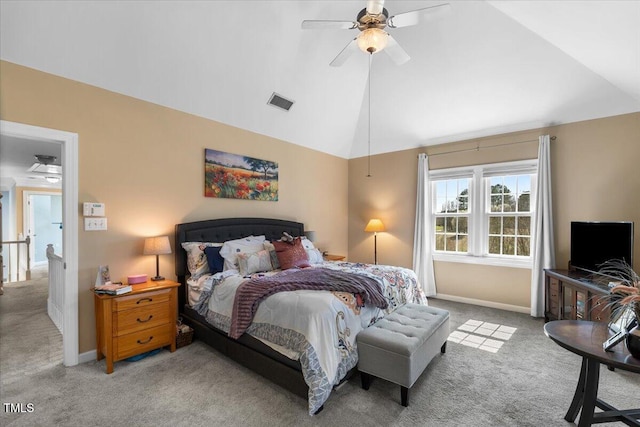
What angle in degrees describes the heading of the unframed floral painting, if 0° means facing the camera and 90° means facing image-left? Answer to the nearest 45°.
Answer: approximately 315°

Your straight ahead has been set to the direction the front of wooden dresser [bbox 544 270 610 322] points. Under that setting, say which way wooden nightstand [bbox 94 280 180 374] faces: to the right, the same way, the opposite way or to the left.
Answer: the opposite way

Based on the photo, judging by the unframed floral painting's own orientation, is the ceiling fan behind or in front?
in front

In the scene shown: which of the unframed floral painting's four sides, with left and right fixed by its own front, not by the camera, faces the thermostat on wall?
right

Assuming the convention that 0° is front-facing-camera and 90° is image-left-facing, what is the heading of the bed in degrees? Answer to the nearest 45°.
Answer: approximately 315°

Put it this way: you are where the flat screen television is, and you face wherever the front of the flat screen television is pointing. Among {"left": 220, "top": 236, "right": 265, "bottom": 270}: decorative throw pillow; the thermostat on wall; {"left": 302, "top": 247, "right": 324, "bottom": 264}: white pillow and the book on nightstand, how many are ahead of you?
4

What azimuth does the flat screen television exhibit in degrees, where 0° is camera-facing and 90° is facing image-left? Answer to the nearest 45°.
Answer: approximately 45°

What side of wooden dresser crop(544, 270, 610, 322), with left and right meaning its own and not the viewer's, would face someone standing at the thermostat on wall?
front

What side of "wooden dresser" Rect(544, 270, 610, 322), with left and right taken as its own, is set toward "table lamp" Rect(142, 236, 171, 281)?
front

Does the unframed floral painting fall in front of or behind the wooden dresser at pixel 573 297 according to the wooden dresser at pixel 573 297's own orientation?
in front

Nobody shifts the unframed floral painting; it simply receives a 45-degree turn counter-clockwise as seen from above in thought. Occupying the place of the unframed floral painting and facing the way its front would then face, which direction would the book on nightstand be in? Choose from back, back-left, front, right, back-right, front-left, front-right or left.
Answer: back-right

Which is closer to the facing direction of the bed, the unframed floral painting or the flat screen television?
the flat screen television
